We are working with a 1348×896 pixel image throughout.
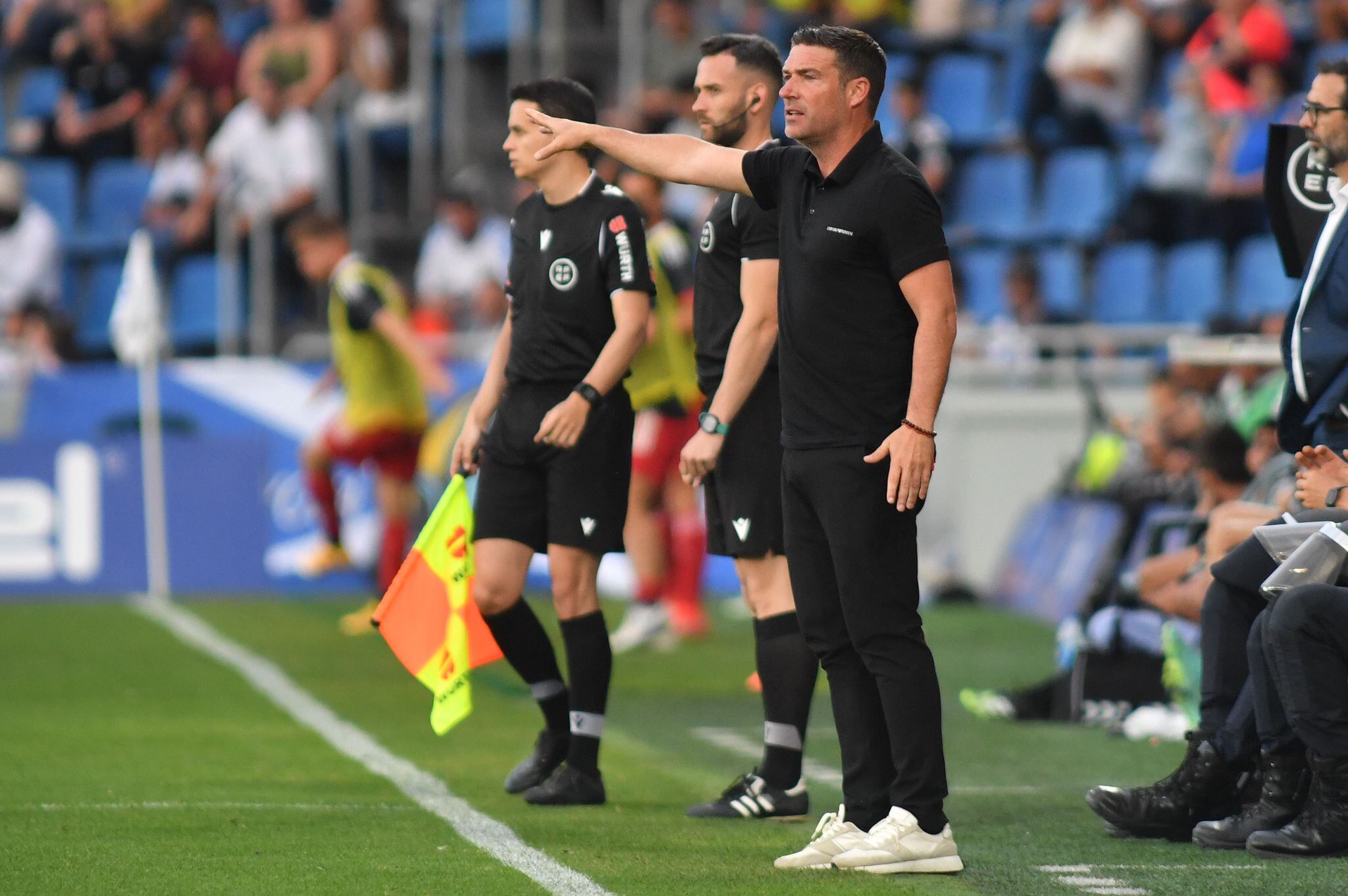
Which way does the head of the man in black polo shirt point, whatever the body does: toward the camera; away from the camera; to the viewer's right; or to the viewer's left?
to the viewer's left

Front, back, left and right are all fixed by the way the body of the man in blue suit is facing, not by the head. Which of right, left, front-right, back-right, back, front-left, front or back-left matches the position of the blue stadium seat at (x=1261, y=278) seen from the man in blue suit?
right

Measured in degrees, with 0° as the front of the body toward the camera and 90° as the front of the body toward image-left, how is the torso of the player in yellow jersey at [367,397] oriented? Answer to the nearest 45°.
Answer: approximately 90°

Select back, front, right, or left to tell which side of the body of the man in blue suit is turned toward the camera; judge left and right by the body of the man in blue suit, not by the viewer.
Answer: left

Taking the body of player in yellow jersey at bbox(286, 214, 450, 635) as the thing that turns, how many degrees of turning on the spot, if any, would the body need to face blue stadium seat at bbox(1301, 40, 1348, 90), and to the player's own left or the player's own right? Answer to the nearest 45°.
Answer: approximately 180°

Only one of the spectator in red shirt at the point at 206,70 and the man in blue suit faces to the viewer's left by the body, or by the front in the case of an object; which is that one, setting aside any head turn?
the man in blue suit

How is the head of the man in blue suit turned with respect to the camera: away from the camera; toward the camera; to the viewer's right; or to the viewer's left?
to the viewer's left

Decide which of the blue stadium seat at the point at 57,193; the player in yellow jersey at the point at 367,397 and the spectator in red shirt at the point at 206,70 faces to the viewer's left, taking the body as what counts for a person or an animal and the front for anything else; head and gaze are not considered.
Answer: the player in yellow jersey

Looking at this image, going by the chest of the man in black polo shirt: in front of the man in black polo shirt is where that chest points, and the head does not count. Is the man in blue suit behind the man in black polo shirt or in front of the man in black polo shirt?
behind

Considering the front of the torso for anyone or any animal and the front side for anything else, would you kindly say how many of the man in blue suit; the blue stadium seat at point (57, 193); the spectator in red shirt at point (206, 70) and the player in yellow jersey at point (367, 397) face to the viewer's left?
2

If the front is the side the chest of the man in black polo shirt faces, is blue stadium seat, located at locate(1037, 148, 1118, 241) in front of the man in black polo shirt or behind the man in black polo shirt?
behind

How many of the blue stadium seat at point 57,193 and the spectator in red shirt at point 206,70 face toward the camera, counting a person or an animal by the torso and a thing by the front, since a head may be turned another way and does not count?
2

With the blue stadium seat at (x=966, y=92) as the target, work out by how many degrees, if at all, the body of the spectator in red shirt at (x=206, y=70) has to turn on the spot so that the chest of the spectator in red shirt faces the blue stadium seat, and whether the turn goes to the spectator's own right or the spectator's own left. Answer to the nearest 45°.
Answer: approximately 90° to the spectator's own left
